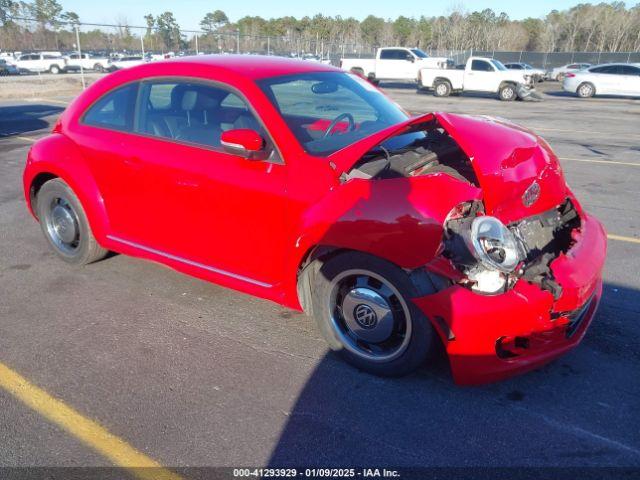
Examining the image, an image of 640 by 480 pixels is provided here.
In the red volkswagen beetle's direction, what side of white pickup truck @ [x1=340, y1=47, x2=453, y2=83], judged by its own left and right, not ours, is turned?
right

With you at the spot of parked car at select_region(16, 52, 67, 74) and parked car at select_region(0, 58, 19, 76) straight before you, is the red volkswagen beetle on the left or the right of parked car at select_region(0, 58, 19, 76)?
left

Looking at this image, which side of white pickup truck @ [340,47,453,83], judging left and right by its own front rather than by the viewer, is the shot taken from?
right

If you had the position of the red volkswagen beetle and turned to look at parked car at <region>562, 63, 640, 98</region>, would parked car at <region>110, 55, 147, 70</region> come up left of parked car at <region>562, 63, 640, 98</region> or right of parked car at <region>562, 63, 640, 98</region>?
left

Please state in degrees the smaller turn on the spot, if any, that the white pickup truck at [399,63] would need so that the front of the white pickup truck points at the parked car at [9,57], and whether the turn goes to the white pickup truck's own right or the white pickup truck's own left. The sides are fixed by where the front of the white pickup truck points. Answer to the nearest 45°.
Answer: approximately 180°

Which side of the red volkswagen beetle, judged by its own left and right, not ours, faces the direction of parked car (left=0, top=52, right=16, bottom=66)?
back

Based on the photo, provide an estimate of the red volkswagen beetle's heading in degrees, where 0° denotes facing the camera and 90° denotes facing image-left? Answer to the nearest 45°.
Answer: approximately 315°

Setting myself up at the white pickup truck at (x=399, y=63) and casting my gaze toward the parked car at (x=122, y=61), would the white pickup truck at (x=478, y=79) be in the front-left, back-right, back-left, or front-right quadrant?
back-left

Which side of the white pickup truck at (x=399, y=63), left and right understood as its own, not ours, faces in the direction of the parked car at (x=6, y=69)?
back
